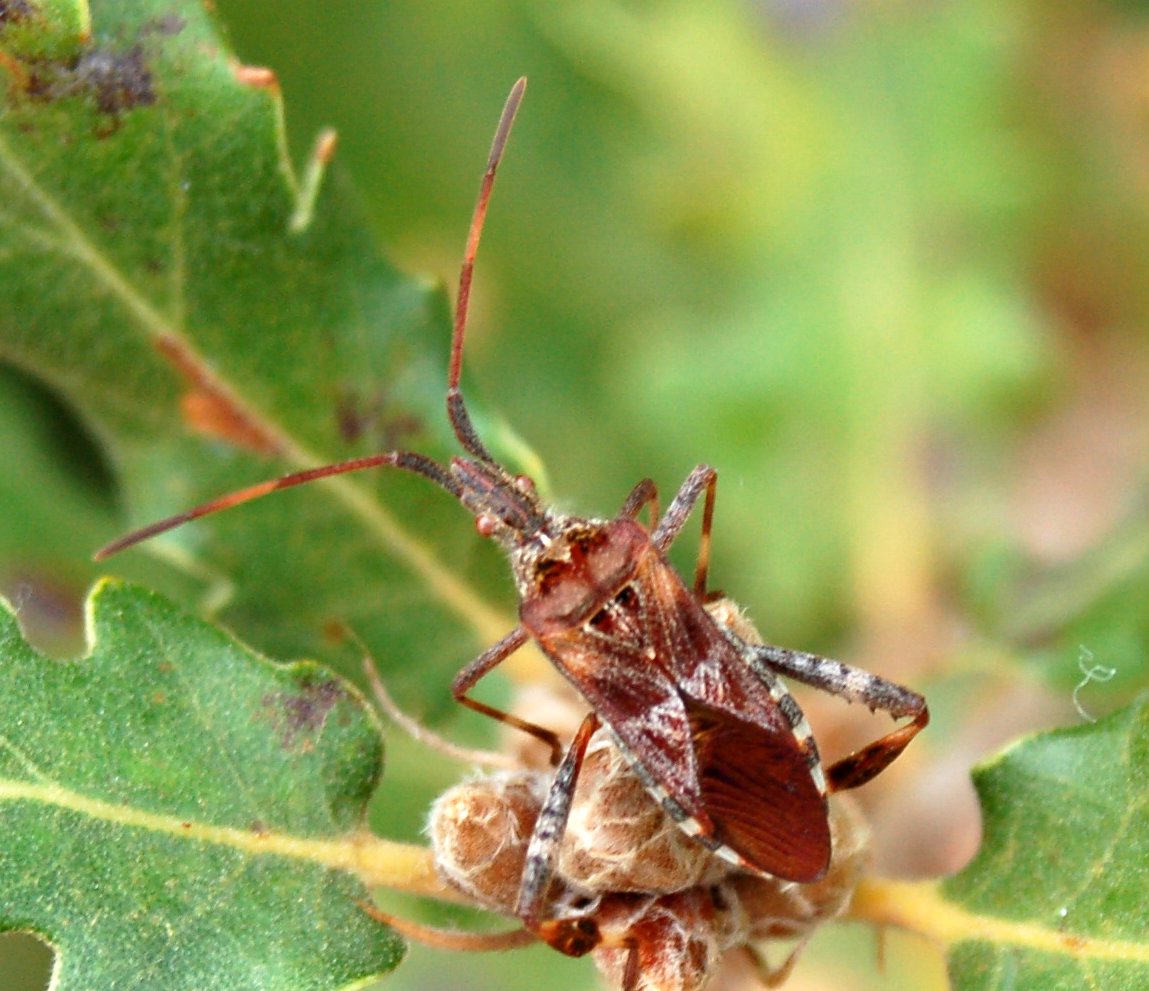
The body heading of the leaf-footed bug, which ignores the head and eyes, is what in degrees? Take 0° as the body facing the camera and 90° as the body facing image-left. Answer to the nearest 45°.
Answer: approximately 135°

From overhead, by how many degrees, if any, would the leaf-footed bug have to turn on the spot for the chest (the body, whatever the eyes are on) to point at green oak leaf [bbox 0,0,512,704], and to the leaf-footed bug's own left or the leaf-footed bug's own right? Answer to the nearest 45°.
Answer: approximately 45° to the leaf-footed bug's own left
